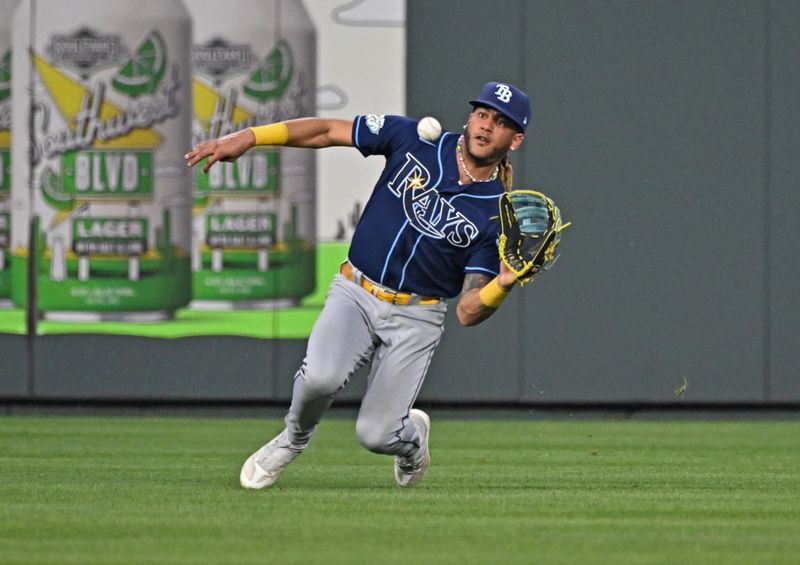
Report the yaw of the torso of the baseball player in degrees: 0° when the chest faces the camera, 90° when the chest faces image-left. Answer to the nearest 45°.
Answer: approximately 0°
